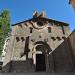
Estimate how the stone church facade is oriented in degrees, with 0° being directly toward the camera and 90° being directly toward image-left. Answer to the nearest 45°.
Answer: approximately 0°
